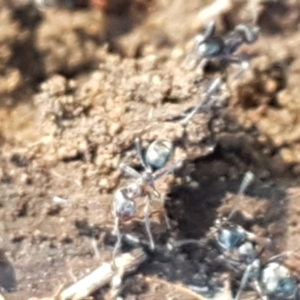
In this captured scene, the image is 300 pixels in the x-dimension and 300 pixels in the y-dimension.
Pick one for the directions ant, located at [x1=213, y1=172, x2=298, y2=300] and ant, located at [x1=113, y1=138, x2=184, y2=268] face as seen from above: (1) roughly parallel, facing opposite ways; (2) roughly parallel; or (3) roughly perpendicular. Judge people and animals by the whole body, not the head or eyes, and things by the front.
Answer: roughly perpendicular

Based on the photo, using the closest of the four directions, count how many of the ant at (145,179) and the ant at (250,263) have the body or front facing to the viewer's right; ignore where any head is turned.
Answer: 0

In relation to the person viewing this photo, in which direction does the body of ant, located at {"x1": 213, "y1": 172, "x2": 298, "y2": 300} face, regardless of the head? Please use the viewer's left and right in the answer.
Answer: facing away from the viewer and to the left of the viewer

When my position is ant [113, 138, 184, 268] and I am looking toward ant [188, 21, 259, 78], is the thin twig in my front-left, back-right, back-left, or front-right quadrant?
back-left

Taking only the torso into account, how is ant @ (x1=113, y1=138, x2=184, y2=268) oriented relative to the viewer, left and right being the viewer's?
facing the viewer and to the left of the viewer
